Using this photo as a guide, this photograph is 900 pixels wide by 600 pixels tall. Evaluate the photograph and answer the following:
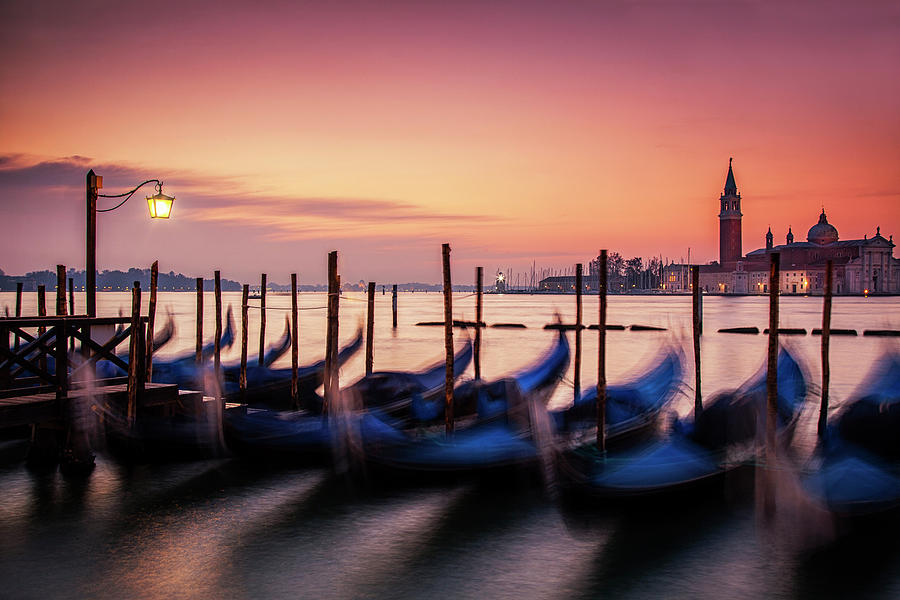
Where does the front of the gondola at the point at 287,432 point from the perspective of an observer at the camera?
facing away from the viewer and to the right of the viewer

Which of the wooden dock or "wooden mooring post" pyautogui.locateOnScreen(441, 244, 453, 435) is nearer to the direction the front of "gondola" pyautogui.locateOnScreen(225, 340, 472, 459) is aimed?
the wooden mooring post

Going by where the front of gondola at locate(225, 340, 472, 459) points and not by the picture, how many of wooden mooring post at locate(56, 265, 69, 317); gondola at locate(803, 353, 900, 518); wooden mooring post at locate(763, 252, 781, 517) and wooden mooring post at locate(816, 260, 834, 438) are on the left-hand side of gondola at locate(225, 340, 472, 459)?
1

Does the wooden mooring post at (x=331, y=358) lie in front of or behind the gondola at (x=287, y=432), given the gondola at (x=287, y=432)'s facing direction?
in front

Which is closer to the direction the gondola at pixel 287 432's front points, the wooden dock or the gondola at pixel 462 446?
the gondola

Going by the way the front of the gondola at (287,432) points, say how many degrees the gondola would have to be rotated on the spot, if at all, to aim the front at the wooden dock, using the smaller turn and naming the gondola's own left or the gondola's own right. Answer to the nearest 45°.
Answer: approximately 180°

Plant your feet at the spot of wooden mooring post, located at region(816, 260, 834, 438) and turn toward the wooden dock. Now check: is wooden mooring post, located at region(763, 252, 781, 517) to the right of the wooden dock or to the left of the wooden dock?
left

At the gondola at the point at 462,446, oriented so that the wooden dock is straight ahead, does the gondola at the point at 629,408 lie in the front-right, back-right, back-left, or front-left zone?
back-right

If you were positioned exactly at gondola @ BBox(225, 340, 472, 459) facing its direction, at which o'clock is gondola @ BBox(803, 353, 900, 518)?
gondola @ BBox(803, 353, 900, 518) is roughly at 2 o'clock from gondola @ BBox(225, 340, 472, 459).

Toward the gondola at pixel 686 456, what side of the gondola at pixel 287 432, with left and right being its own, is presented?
right

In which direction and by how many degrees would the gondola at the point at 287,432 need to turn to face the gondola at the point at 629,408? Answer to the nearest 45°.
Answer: approximately 45° to its right

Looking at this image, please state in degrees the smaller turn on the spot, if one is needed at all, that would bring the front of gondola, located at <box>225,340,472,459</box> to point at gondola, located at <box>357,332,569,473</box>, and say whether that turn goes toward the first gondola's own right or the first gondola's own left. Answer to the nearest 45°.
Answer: approximately 90° to the first gondola's own right

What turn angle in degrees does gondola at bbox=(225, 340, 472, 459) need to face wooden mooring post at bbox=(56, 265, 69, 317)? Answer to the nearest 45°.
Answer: approximately 90° to its left

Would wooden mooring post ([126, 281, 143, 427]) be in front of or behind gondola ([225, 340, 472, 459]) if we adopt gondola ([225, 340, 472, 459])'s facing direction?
behind
